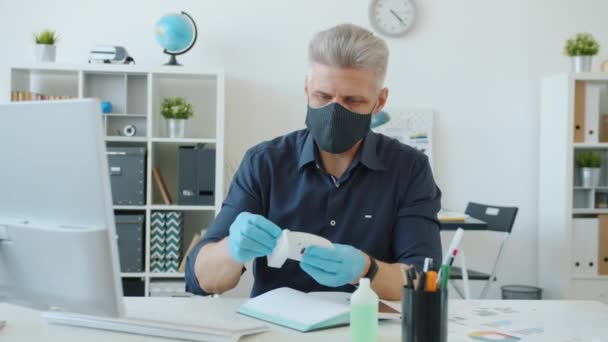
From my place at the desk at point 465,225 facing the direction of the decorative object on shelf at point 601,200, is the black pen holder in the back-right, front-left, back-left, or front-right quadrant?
back-right

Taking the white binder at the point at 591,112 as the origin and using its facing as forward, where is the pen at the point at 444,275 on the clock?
The pen is roughly at 12 o'clock from the white binder.

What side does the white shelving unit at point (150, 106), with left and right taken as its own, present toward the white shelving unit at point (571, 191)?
left

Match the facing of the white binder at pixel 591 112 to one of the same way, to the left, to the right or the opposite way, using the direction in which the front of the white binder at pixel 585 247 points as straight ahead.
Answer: the same way

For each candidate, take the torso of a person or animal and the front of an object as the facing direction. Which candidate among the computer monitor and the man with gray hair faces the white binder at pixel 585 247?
the computer monitor

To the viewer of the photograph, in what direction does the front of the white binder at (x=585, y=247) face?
facing the viewer

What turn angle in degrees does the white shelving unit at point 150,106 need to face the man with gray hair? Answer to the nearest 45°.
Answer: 0° — it already faces them

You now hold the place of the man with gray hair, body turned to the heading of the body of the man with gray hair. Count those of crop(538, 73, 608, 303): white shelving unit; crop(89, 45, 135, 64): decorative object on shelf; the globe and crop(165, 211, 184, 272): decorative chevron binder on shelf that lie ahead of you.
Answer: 0

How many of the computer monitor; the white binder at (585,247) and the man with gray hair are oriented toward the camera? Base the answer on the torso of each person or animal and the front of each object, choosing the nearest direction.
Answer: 2

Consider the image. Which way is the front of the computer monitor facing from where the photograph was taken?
facing away from the viewer and to the right of the viewer

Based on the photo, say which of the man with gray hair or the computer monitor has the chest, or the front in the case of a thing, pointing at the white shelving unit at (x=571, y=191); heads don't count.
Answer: the computer monitor

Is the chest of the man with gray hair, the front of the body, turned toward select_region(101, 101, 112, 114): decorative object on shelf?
no
